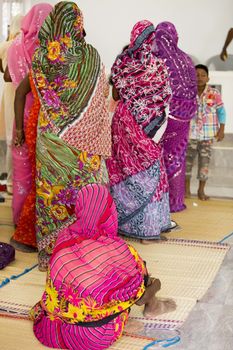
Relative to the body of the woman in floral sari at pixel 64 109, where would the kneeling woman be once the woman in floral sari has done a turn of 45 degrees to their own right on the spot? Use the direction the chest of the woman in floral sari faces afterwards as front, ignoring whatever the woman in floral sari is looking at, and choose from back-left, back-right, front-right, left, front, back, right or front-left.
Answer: back-right

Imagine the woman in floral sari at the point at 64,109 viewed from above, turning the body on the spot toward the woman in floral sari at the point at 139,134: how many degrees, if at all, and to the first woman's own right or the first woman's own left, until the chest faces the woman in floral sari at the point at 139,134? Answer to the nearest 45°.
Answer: approximately 45° to the first woman's own right

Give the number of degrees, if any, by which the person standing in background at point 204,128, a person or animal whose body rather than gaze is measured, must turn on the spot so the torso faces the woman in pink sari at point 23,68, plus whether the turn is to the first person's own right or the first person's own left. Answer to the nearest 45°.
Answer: approximately 45° to the first person's own right

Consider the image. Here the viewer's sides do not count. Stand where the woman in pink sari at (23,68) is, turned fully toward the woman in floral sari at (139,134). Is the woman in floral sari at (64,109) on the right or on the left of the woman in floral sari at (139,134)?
right

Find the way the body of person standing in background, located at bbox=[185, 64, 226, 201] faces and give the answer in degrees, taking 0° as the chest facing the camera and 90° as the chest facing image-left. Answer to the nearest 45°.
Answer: approximately 0°

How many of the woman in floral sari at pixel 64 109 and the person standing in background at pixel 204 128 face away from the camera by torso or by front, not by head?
1

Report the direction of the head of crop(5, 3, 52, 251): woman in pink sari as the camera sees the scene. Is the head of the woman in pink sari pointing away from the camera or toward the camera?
away from the camera

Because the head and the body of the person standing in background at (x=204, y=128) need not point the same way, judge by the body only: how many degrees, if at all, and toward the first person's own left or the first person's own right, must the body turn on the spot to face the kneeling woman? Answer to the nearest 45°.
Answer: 0° — they already face them

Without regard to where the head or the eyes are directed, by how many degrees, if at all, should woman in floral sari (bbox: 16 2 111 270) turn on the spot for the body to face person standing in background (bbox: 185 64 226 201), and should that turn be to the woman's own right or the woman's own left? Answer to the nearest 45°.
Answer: approximately 45° to the woman's own right

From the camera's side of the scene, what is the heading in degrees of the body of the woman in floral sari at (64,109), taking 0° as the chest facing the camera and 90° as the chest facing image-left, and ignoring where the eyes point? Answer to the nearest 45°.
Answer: approximately 180°

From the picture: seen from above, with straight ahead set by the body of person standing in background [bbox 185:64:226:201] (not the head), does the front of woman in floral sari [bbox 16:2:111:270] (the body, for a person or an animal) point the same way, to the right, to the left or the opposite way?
the opposite way
